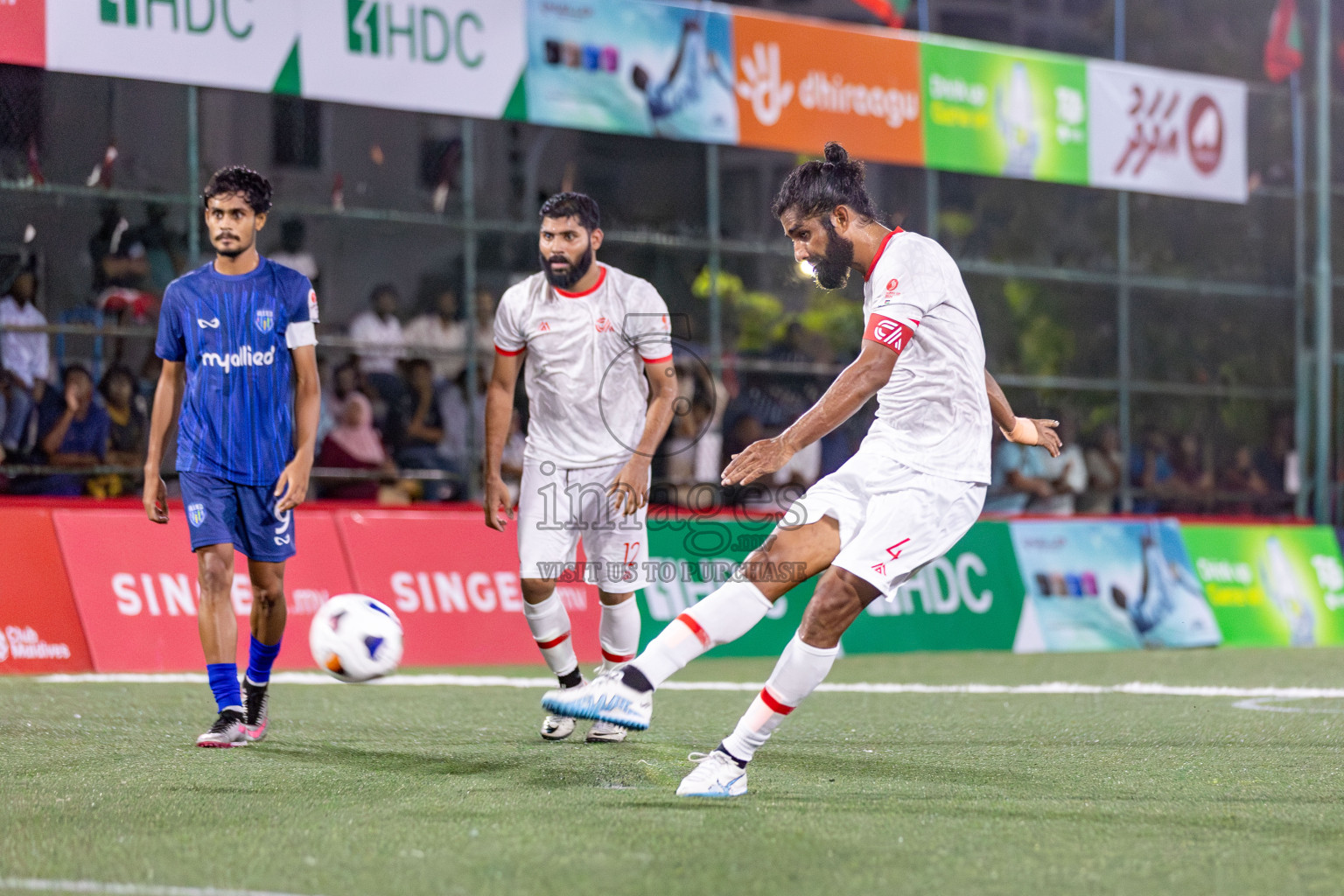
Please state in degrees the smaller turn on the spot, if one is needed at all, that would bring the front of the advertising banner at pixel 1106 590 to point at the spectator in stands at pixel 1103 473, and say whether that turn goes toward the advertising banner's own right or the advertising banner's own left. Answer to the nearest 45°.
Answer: approximately 180°

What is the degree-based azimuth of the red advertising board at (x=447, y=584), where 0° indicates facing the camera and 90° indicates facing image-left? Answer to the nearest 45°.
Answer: approximately 0°

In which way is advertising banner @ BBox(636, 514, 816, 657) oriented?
toward the camera

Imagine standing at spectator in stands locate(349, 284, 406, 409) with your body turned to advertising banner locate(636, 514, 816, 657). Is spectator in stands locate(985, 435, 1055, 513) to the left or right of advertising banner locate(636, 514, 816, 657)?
left

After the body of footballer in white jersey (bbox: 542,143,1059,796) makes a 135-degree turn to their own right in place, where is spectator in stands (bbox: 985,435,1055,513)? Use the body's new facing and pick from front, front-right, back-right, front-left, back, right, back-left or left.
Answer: front-left

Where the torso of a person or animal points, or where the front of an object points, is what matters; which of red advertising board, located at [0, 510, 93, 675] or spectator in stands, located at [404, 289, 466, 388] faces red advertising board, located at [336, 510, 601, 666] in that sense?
the spectator in stands

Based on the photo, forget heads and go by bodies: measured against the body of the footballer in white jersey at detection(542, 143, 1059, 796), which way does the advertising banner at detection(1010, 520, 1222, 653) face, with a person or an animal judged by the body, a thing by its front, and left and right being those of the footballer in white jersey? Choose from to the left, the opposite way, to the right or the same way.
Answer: to the left

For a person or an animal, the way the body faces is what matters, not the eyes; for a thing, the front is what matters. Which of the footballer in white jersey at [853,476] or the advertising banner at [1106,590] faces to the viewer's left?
the footballer in white jersey

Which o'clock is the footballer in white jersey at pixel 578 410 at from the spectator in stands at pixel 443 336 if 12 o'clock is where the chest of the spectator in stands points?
The footballer in white jersey is roughly at 12 o'clock from the spectator in stands.

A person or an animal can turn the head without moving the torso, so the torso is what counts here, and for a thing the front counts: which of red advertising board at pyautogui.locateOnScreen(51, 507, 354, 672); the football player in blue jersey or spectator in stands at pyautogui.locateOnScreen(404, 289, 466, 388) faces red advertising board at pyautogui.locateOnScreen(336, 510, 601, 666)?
the spectator in stands

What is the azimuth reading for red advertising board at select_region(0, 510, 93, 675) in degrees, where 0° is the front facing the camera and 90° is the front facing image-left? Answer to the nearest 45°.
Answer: approximately 0°

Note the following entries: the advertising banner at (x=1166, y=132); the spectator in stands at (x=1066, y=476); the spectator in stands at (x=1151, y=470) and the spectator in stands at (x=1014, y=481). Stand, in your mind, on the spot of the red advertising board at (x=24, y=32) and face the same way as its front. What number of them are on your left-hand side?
4

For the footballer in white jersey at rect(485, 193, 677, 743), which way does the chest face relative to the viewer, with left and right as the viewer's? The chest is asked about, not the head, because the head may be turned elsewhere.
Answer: facing the viewer
